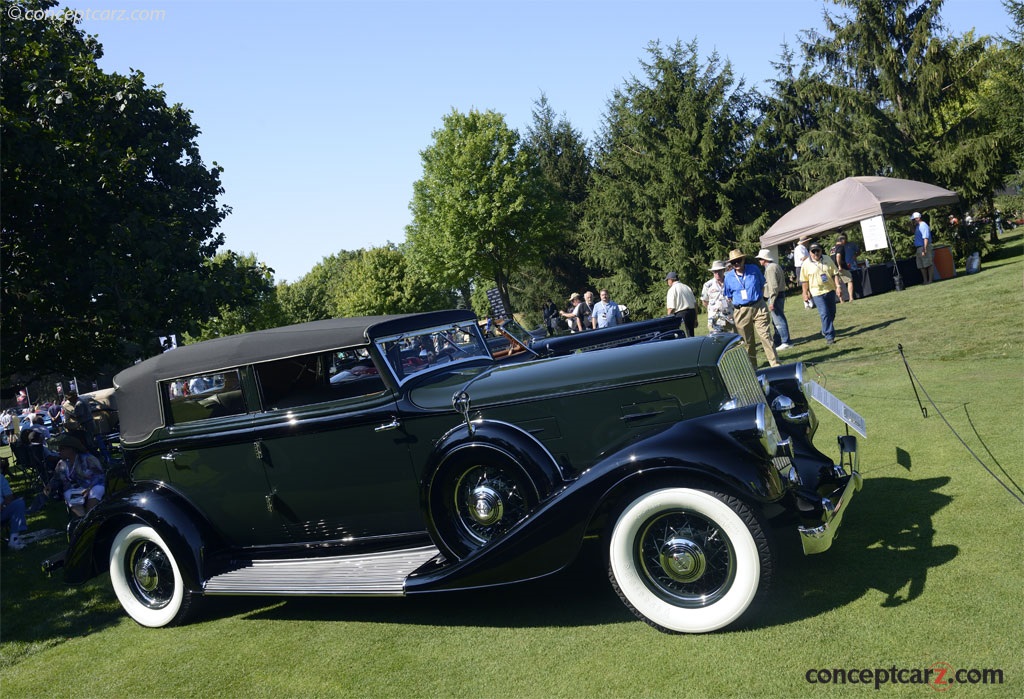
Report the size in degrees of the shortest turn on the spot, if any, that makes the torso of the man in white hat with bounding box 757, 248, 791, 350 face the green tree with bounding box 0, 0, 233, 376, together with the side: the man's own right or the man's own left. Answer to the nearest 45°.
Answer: approximately 45° to the man's own left

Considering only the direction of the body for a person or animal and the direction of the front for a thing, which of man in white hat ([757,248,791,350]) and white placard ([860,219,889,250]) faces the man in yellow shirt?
the white placard

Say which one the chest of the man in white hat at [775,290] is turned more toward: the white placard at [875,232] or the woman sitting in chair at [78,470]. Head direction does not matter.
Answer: the woman sitting in chair

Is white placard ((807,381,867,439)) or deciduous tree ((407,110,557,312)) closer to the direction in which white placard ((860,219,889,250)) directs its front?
the white placard

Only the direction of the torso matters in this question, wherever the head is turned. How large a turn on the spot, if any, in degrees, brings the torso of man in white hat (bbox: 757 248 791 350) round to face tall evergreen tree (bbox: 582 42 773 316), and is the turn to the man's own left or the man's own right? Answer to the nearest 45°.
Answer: approximately 90° to the man's own right

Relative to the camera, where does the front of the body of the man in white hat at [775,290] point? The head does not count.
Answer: to the viewer's left

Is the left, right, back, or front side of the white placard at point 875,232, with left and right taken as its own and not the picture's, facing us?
front

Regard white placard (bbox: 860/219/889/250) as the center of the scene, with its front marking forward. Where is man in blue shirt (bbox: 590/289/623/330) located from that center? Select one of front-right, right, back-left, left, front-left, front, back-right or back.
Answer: front-right

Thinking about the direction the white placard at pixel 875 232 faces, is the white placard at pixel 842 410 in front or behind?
in front

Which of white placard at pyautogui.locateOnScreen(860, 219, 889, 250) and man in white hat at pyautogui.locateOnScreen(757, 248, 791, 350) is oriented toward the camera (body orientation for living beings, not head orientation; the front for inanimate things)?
the white placard

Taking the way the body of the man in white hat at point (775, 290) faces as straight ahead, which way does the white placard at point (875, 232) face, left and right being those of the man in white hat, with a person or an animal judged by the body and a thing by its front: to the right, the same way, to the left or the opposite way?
to the left

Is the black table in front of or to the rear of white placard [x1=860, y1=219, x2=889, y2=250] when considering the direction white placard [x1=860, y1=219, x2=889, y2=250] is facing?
to the rear

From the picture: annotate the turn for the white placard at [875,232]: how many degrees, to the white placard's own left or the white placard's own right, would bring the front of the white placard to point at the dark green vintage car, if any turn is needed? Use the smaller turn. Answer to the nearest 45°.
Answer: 0° — it already faces it

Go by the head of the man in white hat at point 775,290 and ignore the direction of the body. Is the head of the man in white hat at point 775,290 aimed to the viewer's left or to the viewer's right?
to the viewer's left
